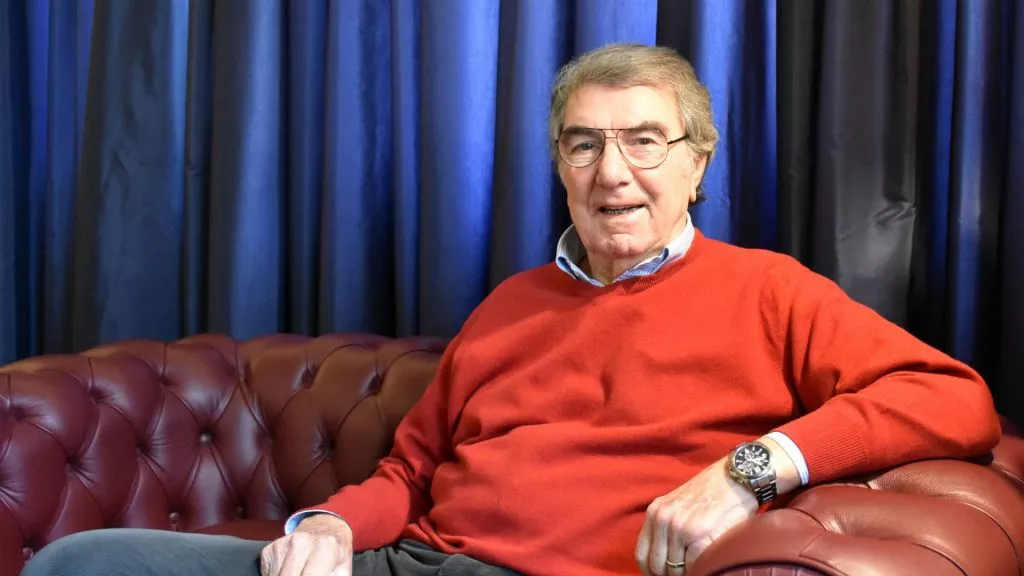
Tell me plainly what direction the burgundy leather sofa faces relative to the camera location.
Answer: facing the viewer and to the left of the viewer

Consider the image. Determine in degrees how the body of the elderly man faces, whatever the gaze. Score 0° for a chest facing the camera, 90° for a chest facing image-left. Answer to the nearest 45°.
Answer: approximately 45°
